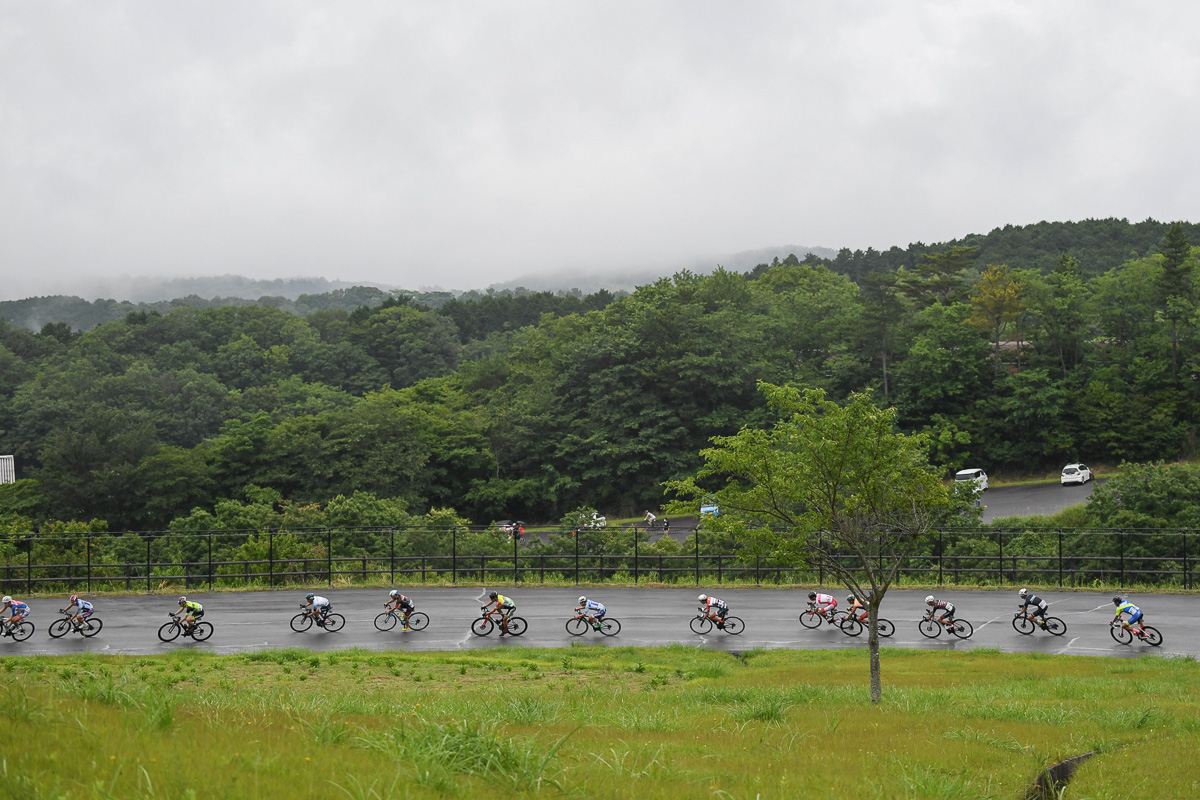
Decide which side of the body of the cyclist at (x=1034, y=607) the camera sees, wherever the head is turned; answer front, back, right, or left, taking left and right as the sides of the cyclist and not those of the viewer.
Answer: left

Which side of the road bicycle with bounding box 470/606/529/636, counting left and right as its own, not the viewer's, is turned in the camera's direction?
left

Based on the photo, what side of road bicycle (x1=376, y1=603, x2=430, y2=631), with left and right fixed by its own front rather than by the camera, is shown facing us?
left

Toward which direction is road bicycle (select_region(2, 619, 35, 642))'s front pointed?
to the viewer's left

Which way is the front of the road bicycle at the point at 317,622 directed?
to the viewer's left

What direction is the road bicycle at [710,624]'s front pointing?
to the viewer's left

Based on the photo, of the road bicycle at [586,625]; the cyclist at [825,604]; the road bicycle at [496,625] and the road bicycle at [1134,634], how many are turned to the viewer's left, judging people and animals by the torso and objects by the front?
4

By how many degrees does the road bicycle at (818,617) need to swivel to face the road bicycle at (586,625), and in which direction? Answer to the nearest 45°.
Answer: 0° — it already faces it

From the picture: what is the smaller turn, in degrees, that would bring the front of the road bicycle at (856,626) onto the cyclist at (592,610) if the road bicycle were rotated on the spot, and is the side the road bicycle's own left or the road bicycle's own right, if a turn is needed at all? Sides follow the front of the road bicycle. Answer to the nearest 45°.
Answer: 0° — it already faces them

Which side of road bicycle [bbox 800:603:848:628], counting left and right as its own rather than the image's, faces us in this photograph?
left

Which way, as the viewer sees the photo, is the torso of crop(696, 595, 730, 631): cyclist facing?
to the viewer's left

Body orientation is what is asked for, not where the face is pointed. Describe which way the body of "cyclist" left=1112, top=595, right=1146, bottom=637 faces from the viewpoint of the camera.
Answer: to the viewer's left

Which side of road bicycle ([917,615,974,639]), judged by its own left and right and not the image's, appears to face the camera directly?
left

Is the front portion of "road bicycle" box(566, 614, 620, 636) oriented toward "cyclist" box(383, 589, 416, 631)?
yes

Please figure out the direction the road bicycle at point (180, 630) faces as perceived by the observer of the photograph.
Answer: facing to the left of the viewer

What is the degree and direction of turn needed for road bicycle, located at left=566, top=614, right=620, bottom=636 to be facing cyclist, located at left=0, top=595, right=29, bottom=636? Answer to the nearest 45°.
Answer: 0° — it already faces them

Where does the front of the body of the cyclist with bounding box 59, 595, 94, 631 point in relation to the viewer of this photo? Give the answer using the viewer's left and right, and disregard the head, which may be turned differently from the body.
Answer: facing to the left of the viewer
